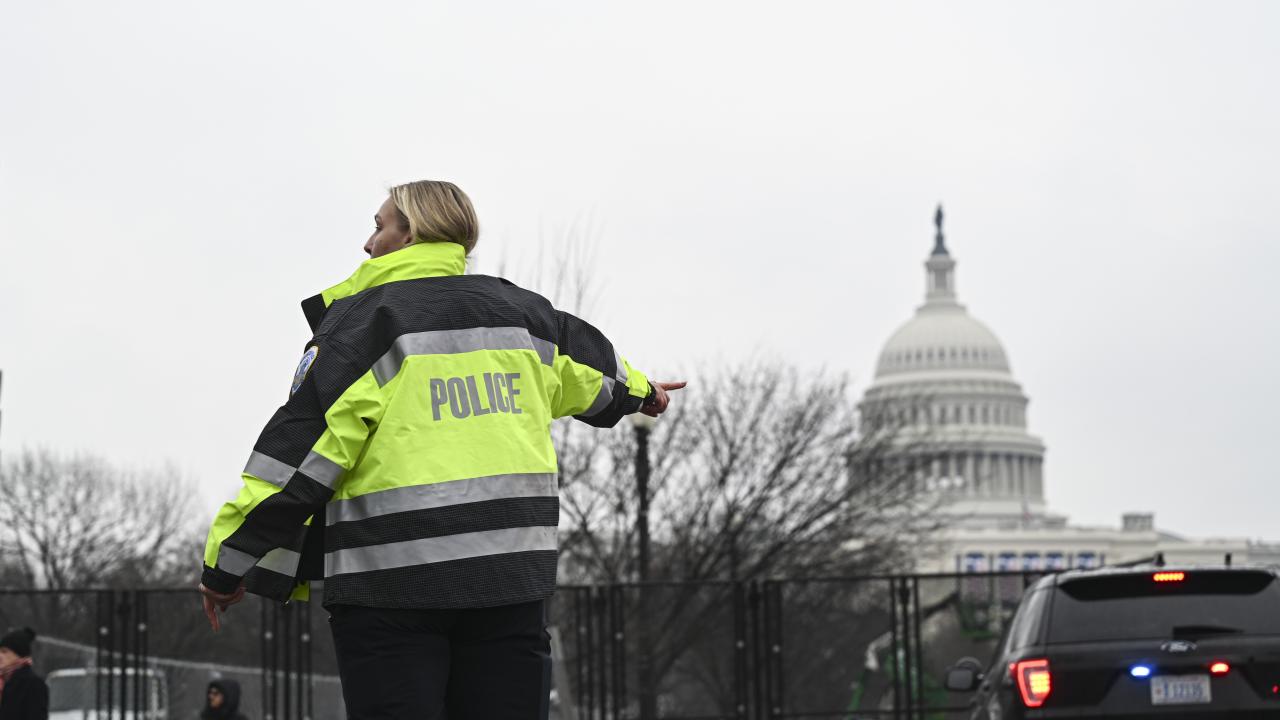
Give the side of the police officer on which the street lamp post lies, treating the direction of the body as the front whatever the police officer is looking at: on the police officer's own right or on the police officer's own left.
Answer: on the police officer's own right

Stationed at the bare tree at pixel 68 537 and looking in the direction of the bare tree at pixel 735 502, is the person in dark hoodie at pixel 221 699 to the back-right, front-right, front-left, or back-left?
front-right

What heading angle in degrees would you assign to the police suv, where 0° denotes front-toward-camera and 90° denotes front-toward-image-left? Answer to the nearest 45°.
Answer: approximately 180°

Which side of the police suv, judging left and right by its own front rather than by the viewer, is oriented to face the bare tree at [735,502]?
front

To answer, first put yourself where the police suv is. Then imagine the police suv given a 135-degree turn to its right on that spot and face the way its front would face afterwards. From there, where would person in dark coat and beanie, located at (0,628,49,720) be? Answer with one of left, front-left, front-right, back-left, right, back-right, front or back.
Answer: back-right

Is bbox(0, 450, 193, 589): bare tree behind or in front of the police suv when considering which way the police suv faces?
in front

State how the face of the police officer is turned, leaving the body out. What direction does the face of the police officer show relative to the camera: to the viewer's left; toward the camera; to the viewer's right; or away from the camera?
to the viewer's left

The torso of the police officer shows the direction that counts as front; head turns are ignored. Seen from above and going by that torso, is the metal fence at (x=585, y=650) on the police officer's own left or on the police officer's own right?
on the police officer's own right

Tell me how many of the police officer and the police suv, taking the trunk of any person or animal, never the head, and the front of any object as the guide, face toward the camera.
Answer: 0

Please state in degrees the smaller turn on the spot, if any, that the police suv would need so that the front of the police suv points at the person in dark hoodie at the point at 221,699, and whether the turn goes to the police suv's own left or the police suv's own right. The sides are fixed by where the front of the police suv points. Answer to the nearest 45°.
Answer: approximately 45° to the police suv's own left

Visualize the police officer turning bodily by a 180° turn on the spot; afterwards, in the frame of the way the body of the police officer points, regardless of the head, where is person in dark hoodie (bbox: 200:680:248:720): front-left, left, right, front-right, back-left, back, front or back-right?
back-left

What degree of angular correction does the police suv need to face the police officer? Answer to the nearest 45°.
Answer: approximately 180°

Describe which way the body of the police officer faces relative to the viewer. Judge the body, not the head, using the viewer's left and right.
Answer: facing away from the viewer and to the left of the viewer
